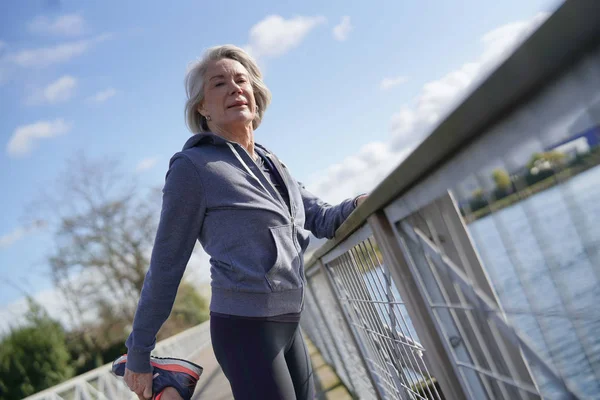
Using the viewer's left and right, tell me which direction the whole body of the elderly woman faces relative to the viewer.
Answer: facing the viewer and to the right of the viewer

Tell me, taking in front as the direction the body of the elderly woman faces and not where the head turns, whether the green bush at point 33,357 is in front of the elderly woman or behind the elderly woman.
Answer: behind
